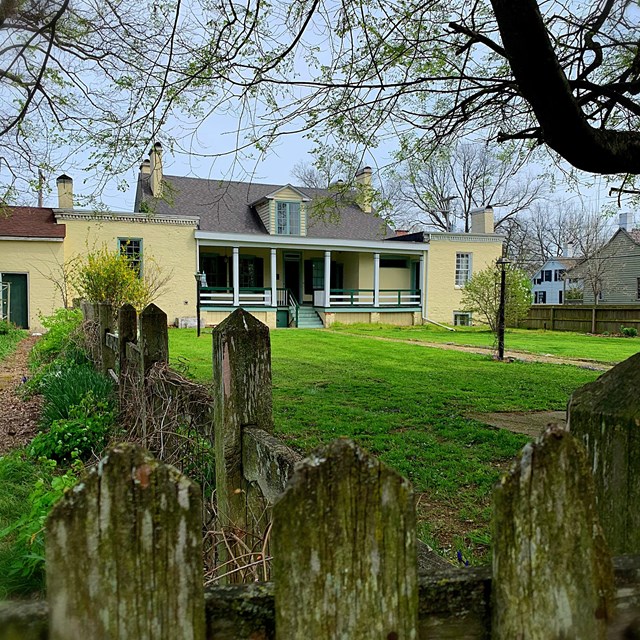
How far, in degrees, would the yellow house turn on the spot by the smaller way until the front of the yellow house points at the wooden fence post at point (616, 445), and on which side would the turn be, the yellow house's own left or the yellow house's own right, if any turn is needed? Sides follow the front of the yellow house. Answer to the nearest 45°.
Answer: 0° — it already faces it

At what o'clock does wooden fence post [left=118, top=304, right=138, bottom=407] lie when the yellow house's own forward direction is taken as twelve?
The wooden fence post is roughly at 12 o'clock from the yellow house.

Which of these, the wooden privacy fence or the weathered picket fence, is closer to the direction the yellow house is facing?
the weathered picket fence

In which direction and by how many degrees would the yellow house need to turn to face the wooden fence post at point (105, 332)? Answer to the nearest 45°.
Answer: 0° — it already faces it

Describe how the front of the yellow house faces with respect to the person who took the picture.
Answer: facing the viewer

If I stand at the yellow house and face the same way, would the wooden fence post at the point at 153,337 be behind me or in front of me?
in front

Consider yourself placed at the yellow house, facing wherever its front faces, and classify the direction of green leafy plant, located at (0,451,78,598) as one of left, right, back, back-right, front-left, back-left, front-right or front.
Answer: front

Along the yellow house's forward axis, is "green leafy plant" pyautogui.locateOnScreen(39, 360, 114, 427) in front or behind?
in front

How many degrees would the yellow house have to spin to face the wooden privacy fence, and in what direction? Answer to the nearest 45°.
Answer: approximately 90° to its left

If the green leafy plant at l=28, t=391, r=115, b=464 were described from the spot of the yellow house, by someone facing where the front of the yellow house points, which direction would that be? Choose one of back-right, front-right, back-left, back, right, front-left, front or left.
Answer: front
